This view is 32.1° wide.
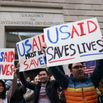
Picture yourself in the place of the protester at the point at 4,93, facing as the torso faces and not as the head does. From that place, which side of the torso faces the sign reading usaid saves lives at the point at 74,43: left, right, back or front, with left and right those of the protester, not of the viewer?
left

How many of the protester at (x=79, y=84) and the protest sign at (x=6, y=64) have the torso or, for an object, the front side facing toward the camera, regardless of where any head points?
2

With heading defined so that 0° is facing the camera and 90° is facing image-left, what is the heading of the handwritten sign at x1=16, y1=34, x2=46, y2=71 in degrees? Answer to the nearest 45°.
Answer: approximately 0°

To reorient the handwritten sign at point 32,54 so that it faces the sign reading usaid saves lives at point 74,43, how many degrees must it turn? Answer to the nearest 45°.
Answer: approximately 45° to its left

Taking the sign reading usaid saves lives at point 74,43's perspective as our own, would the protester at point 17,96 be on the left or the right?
on its right
